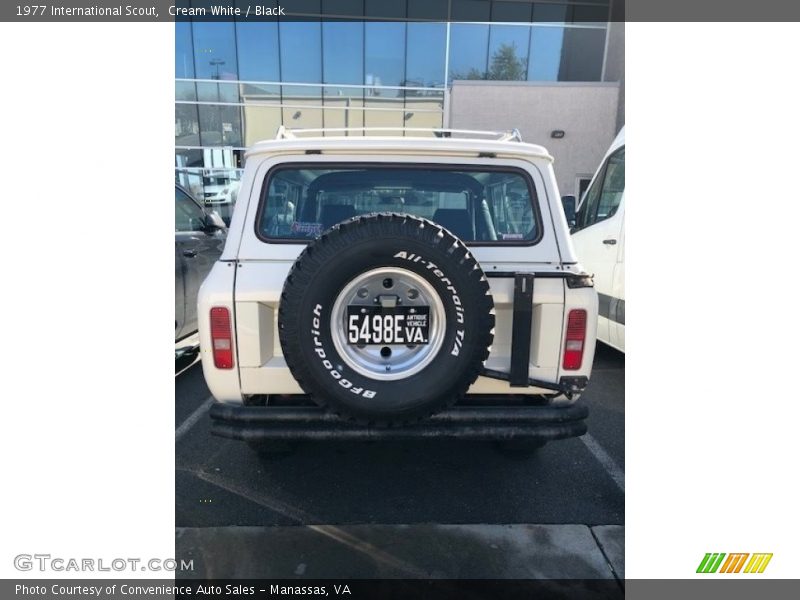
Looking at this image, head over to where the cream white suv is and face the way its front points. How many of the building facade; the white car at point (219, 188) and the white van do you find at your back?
0

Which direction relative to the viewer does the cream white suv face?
away from the camera

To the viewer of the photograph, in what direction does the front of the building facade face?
facing the viewer

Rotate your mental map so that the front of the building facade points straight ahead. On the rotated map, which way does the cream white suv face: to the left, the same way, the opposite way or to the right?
the opposite way

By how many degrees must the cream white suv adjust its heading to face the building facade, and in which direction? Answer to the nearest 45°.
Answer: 0° — it already faces it

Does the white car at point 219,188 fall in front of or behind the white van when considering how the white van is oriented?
in front

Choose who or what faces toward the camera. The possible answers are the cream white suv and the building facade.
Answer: the building facade

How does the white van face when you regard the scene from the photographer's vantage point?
facing away from the viewer and to the left of the viewer

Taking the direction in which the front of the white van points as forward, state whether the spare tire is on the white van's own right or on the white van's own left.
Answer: on the white van's own left

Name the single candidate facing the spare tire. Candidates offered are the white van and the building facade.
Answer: the building facade

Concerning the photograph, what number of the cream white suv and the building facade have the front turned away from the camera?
1

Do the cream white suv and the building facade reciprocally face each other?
yes

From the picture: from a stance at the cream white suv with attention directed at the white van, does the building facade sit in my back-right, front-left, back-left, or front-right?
front-left
